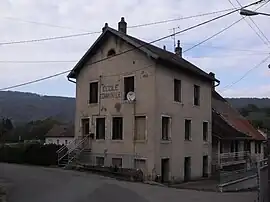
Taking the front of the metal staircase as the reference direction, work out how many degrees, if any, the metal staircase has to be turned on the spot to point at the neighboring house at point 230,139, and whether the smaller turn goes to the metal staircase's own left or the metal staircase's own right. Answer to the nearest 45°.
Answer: approximately 180°

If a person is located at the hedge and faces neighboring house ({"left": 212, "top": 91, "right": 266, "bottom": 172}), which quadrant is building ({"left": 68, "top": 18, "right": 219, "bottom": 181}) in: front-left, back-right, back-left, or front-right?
front-right

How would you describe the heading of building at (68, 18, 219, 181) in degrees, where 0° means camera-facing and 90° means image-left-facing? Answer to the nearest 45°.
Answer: approximately 45°

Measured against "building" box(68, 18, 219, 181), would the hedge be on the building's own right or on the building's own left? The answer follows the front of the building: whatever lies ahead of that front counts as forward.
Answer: on the building's own right

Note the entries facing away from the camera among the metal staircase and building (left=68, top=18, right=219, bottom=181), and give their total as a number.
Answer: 0

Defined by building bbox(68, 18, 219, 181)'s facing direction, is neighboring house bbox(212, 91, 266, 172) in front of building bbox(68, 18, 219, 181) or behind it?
behind

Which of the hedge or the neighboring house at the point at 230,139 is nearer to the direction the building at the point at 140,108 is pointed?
the hedge

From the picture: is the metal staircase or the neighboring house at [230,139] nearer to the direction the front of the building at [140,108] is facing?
the metal staircase

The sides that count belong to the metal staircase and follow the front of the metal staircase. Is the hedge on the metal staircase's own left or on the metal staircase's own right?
on the metal staircase's own right

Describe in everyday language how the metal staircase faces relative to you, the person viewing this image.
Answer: facing the viewer and to the left of the viewer

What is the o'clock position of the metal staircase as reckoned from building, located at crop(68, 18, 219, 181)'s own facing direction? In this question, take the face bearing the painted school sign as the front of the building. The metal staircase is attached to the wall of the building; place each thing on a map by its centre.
The metal staircase is roughly at 2 o'clock from the building.
